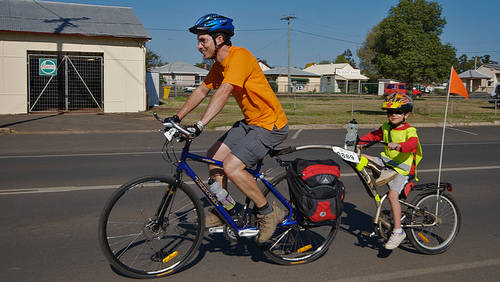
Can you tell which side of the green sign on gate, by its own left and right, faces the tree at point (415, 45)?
left

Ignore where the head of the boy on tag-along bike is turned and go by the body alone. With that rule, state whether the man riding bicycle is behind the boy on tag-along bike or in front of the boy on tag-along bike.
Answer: in front

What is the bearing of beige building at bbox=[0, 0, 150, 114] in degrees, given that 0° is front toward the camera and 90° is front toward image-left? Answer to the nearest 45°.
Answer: approximately 0°

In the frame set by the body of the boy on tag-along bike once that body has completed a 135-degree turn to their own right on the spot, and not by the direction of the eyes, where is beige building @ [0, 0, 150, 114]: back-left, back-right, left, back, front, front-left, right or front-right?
front-left

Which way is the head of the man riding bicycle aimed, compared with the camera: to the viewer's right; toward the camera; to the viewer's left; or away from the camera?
to the viewer's left

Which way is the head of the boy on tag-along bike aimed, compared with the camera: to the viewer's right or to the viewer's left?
to the viewer's left

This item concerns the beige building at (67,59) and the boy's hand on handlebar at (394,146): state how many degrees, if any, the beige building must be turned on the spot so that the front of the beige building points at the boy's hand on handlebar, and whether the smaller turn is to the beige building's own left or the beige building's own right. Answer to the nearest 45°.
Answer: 0° — it already faces it

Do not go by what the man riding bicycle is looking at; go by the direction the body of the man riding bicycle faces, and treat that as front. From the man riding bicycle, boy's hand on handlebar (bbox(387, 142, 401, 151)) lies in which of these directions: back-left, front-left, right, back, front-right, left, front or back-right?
back

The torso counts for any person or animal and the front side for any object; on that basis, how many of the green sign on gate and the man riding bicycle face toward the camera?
1

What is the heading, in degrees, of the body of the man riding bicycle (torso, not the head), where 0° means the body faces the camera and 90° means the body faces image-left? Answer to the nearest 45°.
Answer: approximately 90°

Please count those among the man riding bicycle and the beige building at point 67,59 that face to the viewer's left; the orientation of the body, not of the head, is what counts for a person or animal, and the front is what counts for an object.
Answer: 1

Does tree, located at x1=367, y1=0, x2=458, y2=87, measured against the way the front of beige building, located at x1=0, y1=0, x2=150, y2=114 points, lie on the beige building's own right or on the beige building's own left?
on the beige building's own left
